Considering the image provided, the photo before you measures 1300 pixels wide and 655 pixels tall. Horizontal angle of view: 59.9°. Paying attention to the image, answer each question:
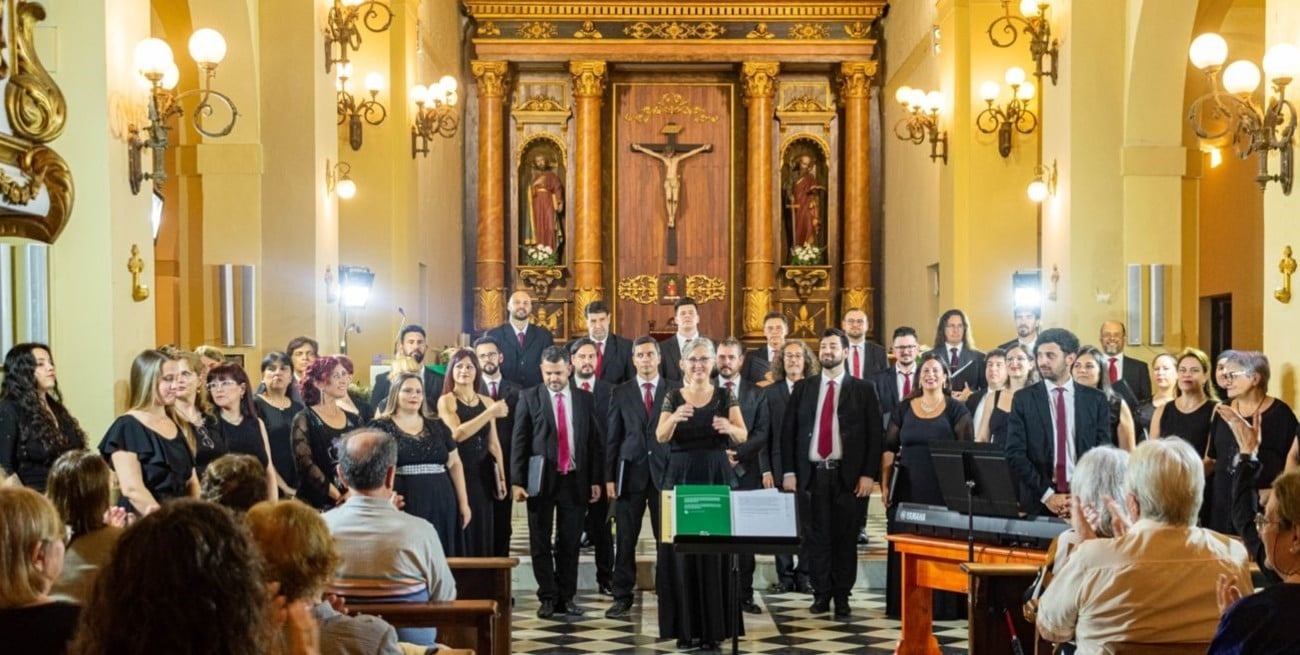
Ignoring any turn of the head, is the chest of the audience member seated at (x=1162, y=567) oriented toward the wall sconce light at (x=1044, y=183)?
yes

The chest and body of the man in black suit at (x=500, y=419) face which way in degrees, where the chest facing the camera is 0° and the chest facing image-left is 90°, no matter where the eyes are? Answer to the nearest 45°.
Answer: approximately 0°

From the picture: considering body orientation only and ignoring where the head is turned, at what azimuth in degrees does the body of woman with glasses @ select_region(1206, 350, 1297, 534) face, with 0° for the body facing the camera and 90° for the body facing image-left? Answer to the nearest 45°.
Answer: approximately 45°

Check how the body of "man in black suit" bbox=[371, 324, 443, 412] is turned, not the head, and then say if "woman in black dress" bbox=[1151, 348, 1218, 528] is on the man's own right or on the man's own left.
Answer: on the man's own left

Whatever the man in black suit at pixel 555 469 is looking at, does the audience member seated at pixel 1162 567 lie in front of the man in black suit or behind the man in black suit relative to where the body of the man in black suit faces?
in front

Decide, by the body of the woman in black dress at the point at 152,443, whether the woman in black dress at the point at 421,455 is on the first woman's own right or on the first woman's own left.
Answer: on the first woman's own left

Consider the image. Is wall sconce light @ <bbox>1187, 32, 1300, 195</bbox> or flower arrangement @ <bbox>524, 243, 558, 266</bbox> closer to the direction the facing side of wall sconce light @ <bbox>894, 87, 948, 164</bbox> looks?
the flower arrangement

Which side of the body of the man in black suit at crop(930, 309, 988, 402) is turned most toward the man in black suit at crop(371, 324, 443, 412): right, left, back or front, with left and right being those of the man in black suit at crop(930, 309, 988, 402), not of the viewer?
right
